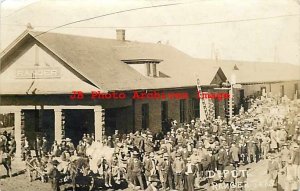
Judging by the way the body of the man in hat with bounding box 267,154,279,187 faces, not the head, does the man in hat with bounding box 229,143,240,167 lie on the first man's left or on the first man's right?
on the first man's right

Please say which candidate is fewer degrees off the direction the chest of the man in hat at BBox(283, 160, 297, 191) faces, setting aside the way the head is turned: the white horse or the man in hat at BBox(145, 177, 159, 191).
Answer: the man in hat

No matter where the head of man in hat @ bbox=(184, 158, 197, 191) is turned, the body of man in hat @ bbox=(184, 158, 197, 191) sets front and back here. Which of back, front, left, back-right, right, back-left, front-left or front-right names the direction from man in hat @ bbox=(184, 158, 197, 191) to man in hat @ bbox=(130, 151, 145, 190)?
right

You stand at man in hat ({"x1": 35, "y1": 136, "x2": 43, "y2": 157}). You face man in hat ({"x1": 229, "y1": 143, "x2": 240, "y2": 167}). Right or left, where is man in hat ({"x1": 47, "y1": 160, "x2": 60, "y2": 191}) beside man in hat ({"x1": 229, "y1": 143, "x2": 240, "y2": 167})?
right

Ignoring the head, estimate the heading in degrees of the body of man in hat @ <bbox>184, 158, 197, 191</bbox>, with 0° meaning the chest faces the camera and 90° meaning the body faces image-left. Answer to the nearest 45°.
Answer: approximately 0°

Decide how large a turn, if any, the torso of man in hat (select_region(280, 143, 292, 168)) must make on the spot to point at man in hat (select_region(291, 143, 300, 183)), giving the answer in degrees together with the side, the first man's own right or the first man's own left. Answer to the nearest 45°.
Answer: approximately 45° to the first man's own left
